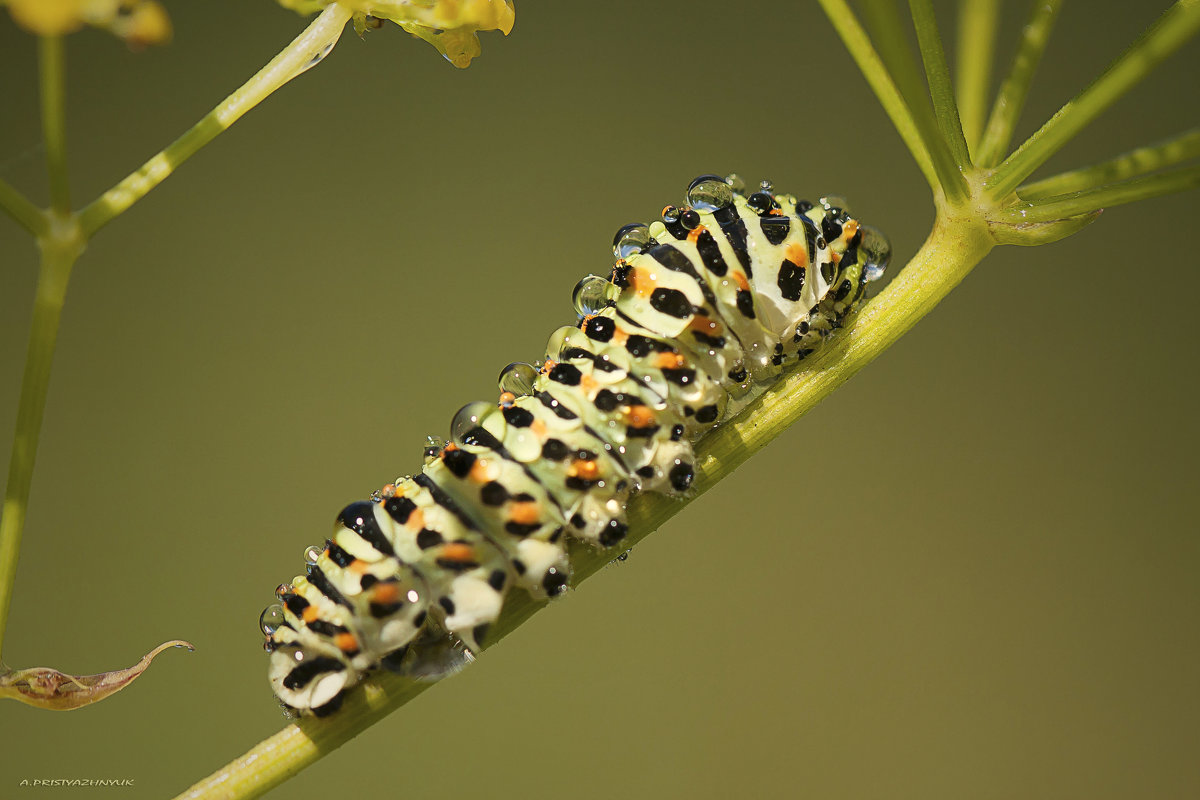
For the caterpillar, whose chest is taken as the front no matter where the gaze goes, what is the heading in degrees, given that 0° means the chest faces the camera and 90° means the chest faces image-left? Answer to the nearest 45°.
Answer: approximately 270°
